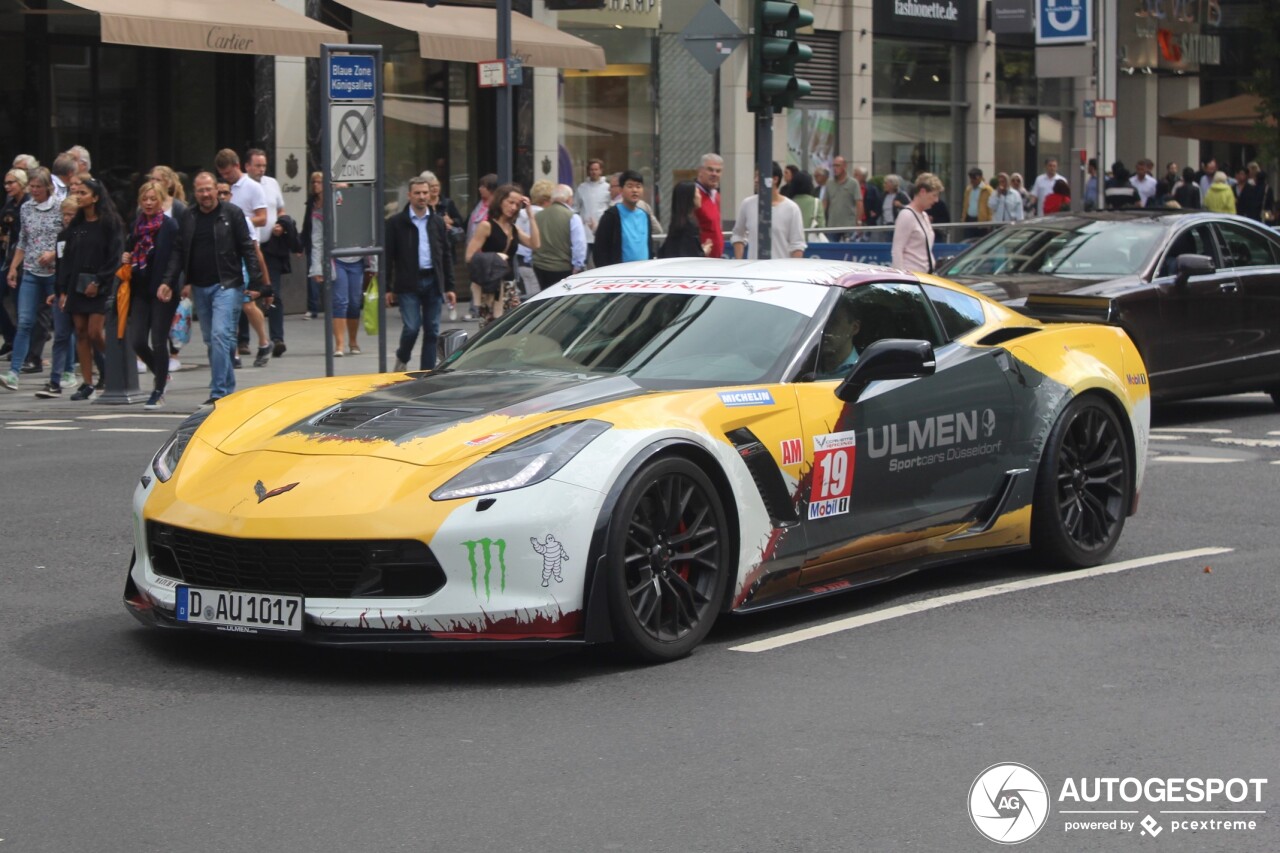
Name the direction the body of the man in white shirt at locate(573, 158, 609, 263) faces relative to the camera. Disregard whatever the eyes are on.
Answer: toward the camera

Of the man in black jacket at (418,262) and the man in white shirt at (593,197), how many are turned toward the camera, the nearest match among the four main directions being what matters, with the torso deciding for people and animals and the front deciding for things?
2

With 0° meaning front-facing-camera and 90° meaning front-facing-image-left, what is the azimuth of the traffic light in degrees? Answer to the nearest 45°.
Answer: approximately 315°

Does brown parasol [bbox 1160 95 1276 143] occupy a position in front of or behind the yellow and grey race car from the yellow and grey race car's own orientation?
behind

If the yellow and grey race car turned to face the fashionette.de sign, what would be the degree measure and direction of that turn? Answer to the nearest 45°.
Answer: approximately 135° to its right

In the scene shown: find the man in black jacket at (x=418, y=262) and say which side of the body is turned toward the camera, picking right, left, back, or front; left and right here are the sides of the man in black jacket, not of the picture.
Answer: front
